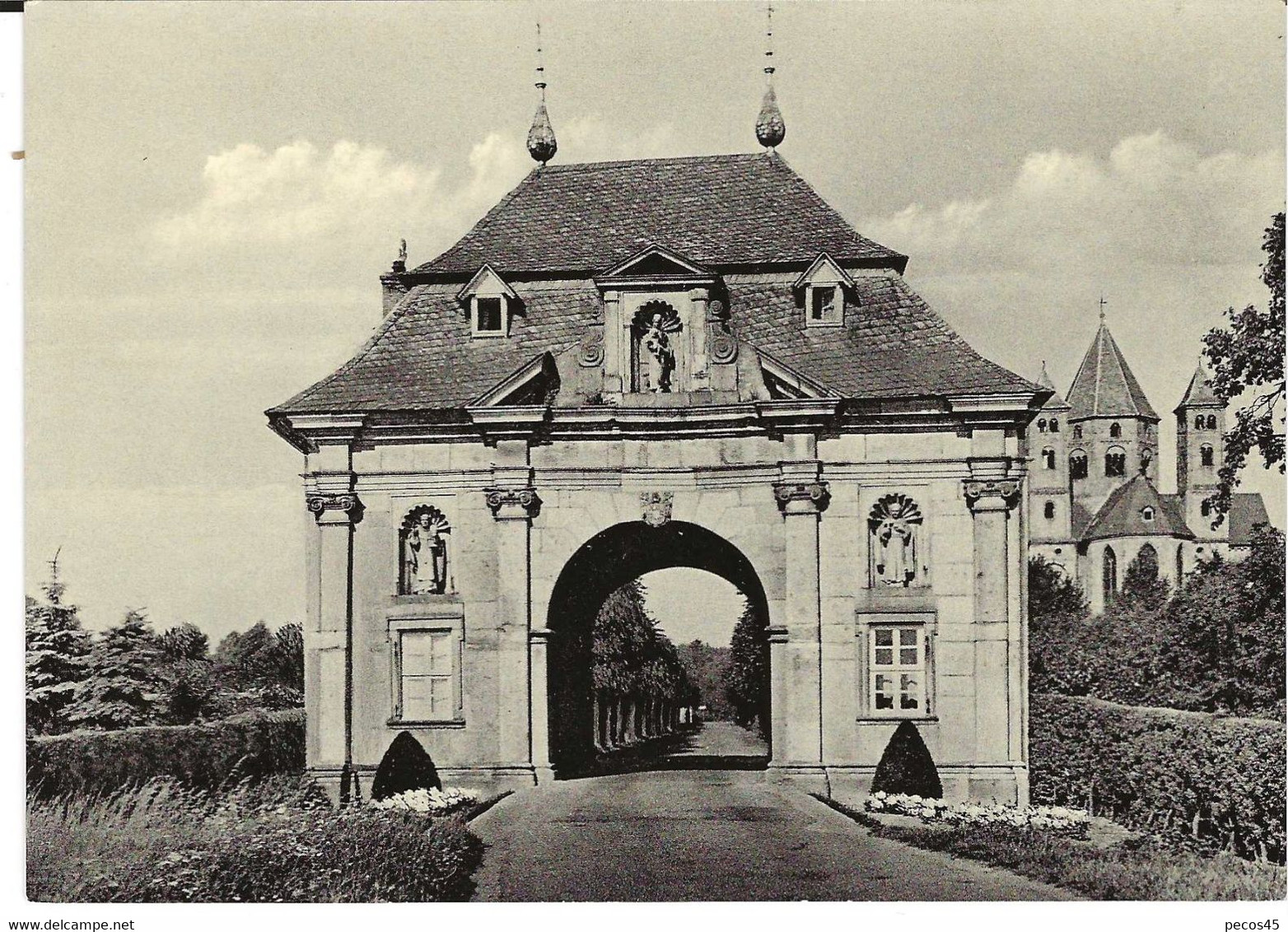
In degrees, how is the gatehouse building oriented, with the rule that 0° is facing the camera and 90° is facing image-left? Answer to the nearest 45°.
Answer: approximately 0°

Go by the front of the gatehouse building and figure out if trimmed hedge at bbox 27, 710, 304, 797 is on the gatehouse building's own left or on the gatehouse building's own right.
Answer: on the gatehouse building's own right

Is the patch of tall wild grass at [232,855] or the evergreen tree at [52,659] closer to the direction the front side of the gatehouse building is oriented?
the patch of tall wild grass

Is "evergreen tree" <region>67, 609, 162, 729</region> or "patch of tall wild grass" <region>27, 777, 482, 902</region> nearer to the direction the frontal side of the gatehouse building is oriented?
the patch of tall wild grass

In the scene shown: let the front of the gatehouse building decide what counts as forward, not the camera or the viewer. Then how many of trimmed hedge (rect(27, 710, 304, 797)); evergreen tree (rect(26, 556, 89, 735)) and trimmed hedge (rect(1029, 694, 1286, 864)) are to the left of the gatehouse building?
1

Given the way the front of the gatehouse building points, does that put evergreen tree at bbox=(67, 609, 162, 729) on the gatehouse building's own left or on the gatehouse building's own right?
on the gatehouse building's own right

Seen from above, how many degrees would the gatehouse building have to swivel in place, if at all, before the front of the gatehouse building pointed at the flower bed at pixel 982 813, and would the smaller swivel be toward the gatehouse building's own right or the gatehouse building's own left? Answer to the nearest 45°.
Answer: approximately 45° to the gatehouse building's own left

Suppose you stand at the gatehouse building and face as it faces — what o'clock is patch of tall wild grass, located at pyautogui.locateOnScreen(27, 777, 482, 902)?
The patch of tall wild grass is roughly at 1 o'clock from the gatehouse building.

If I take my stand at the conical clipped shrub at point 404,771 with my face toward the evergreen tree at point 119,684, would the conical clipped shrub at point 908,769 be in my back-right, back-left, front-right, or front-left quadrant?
back-right

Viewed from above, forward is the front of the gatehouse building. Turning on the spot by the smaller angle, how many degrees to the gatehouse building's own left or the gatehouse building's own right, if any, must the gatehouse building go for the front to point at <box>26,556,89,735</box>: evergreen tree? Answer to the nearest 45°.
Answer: approximately 90° to the gatehouse building's own right

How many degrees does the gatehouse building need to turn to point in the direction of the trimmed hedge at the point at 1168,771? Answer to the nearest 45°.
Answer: approximately 90° to its left
